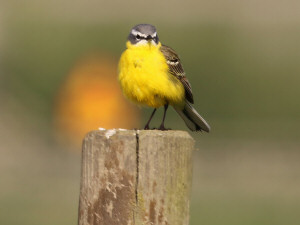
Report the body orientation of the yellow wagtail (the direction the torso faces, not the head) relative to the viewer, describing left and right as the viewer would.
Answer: facing the viewer and to the left of the viewer
